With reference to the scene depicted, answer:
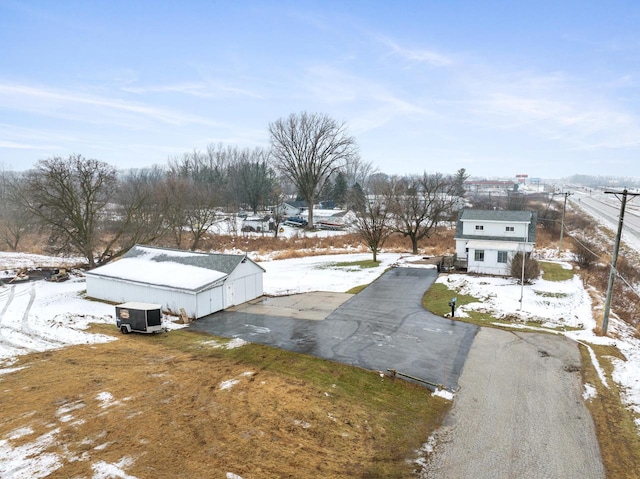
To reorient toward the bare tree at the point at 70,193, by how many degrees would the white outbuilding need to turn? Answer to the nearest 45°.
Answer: approximately 180°

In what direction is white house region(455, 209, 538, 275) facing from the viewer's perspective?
toward the camera

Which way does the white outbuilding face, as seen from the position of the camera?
facing the viewer and to the right of the viewer

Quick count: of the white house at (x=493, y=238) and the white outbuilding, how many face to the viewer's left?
0

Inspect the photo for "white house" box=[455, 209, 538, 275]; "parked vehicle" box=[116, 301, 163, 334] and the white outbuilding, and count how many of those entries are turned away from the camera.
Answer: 0

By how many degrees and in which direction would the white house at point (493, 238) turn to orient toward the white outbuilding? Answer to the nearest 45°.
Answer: approximately 45° to its right

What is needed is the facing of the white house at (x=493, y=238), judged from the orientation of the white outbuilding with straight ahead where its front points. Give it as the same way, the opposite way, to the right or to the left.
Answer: to the right

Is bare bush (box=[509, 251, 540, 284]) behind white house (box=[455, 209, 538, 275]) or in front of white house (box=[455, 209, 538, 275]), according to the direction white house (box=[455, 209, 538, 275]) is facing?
in front

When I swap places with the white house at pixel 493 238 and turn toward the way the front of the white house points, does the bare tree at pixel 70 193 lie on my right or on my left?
on my right

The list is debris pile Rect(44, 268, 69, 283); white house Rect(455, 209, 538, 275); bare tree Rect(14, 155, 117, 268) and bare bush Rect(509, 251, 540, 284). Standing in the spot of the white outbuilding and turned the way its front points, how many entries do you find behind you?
2

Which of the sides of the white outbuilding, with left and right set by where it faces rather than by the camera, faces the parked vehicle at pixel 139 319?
right

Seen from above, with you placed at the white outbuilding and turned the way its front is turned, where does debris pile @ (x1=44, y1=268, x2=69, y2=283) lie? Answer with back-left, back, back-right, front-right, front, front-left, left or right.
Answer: back

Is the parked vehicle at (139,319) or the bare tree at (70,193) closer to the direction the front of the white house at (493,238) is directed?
the parked vehicle
